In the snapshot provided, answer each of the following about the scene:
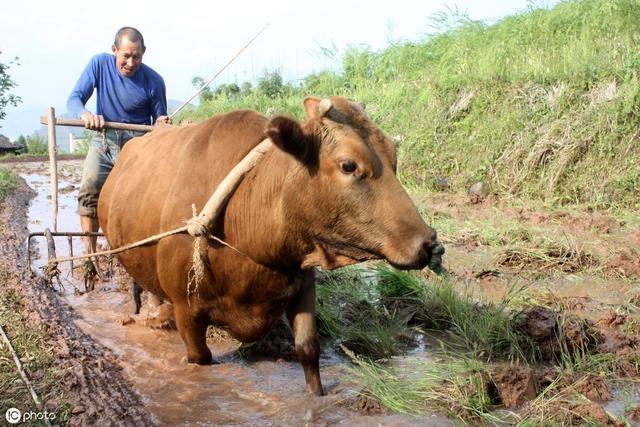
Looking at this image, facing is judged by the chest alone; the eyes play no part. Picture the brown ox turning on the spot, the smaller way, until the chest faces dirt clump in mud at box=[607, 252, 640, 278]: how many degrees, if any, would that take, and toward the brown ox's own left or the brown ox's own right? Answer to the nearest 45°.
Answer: approximately 90° to the brown ox's own left

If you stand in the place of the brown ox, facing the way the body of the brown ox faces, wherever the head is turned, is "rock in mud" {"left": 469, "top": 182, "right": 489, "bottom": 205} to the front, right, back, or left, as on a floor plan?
left

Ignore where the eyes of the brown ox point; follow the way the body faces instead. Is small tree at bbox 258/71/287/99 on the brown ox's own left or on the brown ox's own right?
on the brown ox's own left

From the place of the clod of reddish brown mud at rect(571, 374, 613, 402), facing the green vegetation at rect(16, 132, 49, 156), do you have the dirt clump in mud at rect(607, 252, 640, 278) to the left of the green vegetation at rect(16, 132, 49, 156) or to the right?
right

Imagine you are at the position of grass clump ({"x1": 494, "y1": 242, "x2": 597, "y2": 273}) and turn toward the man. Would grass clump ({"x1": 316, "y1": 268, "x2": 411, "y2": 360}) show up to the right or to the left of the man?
left

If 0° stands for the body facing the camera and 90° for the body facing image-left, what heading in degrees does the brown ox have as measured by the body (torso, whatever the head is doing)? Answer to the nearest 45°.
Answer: approximately 315°

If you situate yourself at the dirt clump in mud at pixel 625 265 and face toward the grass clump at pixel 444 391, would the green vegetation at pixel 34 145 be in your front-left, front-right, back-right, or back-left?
back-right

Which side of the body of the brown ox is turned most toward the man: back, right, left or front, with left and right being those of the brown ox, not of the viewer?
back

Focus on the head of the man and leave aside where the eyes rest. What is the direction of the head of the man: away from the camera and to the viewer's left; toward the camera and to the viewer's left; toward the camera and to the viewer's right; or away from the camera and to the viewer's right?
toward the camera and to the viewer's right

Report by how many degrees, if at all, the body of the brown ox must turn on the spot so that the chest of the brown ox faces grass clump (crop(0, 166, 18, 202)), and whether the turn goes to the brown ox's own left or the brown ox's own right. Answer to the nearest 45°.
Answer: approximately 180°

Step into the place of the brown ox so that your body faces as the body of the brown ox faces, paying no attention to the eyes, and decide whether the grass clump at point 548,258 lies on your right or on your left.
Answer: on your left
